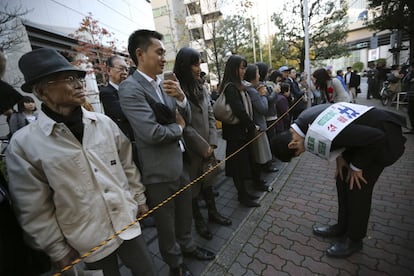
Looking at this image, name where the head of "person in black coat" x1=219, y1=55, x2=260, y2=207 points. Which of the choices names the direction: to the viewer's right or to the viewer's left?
to the viewer's right

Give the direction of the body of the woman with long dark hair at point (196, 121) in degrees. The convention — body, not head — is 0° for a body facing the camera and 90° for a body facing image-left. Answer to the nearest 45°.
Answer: approximately 315°

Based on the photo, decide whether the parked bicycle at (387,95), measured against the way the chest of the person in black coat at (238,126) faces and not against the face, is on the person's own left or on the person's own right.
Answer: on the person's own left

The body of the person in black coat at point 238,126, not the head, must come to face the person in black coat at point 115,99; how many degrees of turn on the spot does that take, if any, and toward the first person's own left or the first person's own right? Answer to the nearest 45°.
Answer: approximately 180°

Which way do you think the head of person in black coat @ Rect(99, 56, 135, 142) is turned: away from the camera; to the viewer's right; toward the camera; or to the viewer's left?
to the viewer's right

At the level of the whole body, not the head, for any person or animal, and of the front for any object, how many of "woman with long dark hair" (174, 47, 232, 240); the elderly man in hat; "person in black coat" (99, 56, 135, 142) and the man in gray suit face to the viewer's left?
0

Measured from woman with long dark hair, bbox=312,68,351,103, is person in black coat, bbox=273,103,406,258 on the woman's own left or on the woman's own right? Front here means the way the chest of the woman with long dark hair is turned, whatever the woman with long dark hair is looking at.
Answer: on the woman's own left

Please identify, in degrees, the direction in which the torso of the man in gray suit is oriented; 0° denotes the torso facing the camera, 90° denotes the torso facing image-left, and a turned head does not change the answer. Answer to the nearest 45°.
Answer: approximately 315°

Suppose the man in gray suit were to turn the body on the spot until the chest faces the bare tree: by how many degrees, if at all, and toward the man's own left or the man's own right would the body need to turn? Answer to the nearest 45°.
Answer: approximately 180°

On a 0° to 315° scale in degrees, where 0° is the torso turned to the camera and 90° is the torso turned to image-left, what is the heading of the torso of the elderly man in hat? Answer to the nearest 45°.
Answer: approximately 315°

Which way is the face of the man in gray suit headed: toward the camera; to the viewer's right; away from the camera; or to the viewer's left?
to the viewer's right

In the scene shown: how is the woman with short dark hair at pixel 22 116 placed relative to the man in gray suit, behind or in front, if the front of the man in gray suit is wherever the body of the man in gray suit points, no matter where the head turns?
behind

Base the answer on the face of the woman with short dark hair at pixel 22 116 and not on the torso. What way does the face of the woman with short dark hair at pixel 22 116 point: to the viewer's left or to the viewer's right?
to the viewer's right

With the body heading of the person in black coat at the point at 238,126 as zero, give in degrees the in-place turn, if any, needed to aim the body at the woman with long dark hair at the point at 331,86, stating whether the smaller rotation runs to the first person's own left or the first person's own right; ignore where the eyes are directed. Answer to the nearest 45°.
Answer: approximately 45° to the first person's own left

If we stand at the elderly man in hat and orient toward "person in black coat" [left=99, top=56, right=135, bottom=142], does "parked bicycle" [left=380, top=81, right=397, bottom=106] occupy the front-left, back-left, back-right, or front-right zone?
front-right

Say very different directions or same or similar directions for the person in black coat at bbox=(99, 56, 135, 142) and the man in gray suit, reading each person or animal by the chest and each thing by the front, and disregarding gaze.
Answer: same or similar directions

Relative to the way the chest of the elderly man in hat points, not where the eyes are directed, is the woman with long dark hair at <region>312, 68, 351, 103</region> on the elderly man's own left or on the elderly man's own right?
on the elderly man's own left
